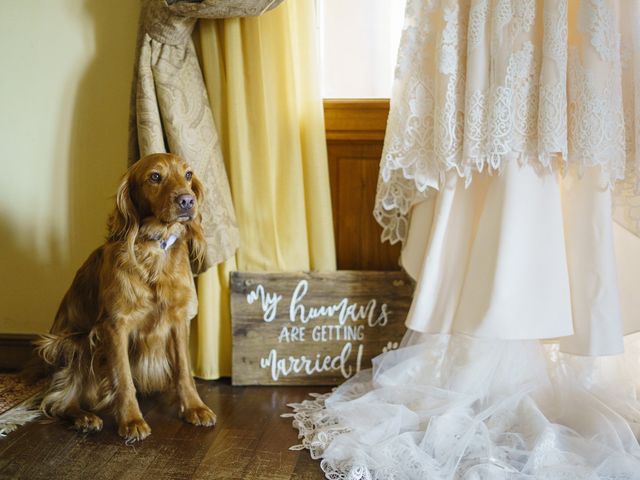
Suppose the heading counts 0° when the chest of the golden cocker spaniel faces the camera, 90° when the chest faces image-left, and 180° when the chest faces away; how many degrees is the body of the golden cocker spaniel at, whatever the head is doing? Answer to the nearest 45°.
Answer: approximately 315°

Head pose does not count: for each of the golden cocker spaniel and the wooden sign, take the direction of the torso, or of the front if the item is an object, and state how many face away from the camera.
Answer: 0

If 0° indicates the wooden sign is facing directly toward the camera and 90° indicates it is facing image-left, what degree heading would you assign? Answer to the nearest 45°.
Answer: approximately 0°

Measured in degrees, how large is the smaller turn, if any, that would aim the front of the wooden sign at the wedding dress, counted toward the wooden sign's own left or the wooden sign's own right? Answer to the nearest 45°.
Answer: approximately 45° to the wooden sign's own left

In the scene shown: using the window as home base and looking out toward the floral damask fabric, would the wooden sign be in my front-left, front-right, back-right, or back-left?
front-left
